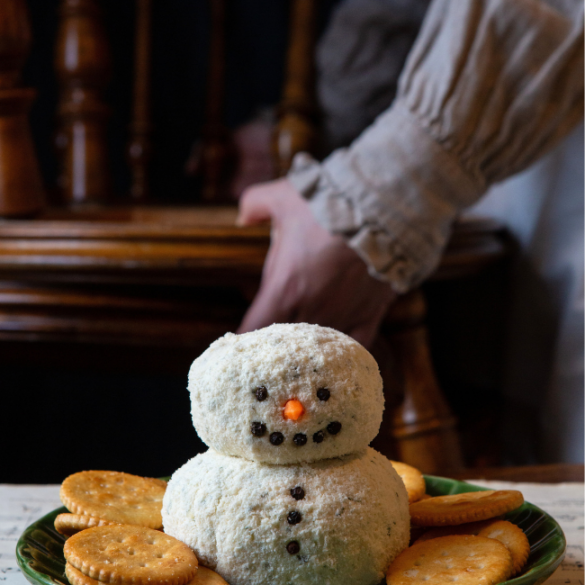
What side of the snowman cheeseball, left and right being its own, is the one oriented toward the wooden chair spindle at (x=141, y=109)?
back

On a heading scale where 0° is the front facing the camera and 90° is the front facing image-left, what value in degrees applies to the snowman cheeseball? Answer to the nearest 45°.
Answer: approximately 0°

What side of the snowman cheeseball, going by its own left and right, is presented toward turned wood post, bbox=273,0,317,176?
back

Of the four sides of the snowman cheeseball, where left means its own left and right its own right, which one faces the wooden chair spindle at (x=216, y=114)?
back
